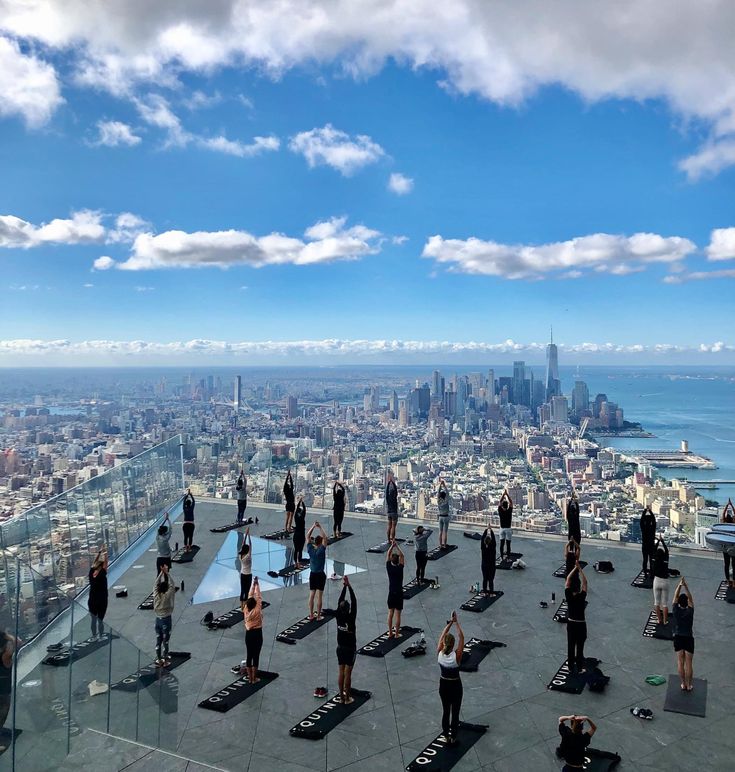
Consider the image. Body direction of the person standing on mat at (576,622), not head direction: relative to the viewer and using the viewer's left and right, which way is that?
facing away from the viewer

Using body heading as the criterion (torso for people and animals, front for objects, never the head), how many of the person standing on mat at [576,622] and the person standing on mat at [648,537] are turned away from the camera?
2

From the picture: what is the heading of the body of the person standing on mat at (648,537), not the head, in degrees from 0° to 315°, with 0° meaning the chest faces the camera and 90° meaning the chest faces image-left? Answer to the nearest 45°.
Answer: approximately 180°

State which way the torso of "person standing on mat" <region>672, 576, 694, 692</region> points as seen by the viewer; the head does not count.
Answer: away from the camera

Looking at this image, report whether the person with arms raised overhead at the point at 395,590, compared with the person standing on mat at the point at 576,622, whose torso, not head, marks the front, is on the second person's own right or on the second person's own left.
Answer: on the second person's own left

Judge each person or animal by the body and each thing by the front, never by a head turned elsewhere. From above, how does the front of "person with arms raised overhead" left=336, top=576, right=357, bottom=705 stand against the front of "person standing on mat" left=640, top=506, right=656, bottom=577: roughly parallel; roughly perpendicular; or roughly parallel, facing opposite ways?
roughly parallel

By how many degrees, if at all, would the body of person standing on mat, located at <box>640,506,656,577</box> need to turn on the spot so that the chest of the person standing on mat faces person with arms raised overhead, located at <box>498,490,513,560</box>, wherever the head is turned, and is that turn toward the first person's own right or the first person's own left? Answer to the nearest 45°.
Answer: approximately 90° to the first person's own left

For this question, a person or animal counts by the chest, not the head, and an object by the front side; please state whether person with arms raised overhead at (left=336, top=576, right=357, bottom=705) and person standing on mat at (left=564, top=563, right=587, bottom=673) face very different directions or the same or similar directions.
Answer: same or similar directions

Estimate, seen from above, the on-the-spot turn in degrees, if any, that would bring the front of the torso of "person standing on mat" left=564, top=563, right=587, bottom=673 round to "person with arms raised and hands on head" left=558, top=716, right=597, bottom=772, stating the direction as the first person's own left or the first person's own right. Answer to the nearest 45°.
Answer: approximately 180°

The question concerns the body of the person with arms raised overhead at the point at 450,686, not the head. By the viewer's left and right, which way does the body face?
facing away from the viewer and to the right of the viewer

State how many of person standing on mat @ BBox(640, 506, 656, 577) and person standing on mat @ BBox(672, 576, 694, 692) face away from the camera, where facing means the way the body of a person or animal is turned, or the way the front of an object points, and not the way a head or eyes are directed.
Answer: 2

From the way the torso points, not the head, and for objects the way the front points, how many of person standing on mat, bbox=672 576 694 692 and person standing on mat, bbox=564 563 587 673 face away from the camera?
2

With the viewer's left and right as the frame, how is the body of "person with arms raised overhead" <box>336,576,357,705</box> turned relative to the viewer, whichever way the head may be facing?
facing away from the viewer and to the right of the viewer
